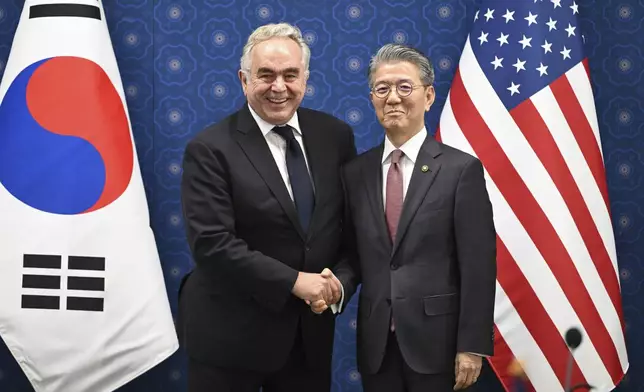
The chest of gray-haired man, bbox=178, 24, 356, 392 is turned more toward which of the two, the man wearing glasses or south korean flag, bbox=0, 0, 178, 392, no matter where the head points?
the man wearing glasses

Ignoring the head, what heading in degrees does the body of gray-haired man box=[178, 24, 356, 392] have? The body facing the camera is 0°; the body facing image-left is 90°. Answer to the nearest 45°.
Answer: approximately 315°

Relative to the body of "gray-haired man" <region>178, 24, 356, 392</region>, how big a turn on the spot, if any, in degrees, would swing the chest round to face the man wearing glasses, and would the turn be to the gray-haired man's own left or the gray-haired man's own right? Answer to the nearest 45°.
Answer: approximately 45° to the gray-haired man's own left

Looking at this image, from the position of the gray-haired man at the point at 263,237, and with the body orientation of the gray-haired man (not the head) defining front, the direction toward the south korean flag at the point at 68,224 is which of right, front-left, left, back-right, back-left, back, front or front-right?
back

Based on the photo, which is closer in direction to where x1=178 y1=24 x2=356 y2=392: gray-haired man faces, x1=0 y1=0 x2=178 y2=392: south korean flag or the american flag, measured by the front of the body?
the american flag

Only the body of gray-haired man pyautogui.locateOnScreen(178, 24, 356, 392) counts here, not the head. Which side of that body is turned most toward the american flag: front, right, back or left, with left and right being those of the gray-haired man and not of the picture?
left

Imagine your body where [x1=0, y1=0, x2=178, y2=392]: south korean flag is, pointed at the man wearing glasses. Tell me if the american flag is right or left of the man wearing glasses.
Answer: left

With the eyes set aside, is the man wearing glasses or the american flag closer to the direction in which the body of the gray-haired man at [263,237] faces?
the man wearing glasses
